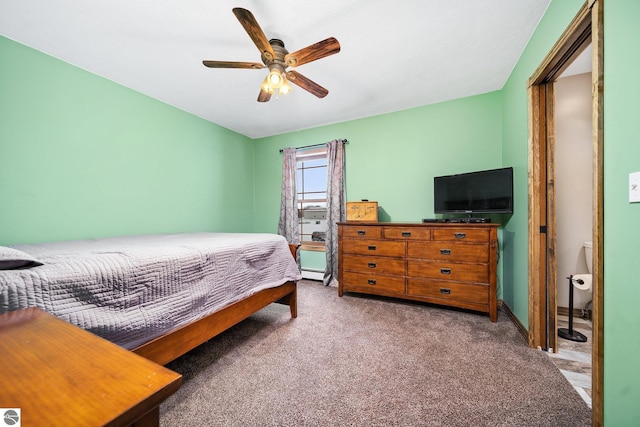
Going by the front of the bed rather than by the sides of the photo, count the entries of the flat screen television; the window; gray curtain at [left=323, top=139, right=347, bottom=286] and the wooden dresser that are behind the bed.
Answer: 0

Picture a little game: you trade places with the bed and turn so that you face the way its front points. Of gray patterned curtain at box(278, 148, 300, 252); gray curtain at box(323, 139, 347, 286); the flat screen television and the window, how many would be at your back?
0

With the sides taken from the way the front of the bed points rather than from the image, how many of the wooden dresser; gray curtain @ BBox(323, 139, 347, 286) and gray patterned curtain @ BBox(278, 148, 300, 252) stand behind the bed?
0

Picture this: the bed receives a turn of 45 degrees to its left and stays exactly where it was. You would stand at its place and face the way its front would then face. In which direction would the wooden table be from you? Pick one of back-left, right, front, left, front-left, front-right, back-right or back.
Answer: back

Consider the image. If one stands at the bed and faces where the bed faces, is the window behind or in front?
in front

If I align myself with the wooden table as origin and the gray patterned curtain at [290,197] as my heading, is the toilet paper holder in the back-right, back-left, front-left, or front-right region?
front-right

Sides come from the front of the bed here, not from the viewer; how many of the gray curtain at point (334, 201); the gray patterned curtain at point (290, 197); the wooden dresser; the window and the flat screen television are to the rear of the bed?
0

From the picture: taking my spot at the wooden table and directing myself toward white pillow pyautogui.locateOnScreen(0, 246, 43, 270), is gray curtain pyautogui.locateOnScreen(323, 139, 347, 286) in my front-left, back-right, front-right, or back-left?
front-right

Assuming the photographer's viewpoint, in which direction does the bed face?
facing away from the viewer and to the right of the viewer

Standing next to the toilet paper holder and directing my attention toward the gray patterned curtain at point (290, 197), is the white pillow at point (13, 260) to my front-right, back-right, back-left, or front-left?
front-left
